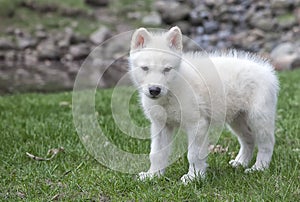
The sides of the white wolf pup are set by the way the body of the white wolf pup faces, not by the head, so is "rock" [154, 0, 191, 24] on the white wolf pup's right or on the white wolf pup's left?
on the white wolf pup's right

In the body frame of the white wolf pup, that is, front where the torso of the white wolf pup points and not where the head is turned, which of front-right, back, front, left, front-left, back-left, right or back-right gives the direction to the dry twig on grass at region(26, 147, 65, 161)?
front-right

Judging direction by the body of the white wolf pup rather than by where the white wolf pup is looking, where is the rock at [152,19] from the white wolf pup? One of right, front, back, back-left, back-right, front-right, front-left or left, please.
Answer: back-right

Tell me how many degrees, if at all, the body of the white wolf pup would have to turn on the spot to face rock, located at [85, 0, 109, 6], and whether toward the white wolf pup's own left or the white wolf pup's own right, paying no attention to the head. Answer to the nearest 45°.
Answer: approximately 135° to the white wolf pup's own right

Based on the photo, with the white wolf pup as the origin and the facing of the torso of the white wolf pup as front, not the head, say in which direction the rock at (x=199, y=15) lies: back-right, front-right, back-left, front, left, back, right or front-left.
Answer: back-right

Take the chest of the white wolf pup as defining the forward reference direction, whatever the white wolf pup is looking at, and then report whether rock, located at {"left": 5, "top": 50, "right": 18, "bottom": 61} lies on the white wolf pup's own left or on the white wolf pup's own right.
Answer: on the white wolf pup's own right

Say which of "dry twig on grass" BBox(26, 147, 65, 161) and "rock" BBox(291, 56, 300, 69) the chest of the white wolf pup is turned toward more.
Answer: the dry twig on grass

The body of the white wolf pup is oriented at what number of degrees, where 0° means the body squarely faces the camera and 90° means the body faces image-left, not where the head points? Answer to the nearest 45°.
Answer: approximately 45°

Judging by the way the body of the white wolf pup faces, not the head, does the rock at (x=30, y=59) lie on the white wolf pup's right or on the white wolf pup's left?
on the white wolf pup's right

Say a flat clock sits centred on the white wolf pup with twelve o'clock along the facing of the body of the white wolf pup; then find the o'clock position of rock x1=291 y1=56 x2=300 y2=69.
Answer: The rock is roughly at 5 o'clock from the white wolf pup.
